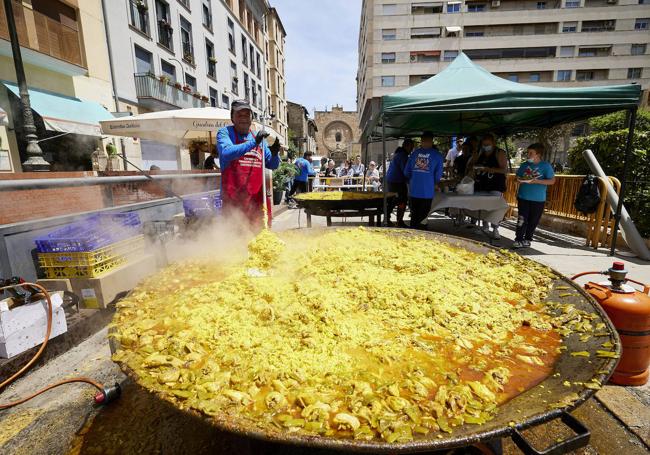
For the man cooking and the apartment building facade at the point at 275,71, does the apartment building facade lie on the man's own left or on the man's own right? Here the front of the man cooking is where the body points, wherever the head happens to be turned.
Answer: on the man's own left

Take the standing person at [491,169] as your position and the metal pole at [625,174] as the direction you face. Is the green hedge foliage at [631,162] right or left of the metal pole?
left

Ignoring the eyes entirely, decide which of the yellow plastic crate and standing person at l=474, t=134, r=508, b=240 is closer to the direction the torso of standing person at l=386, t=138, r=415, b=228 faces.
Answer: the standing person

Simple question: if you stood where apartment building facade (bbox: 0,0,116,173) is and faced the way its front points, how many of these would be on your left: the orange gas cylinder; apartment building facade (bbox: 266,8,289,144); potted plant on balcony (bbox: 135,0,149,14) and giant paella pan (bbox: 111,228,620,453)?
2

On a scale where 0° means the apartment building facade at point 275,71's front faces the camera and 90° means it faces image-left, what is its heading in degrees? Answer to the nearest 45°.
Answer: approximately 270°

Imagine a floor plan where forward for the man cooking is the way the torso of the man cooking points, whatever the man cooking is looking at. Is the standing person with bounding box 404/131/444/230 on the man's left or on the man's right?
on the man's left

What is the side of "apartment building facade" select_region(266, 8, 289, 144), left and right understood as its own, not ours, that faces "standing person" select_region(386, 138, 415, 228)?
right
